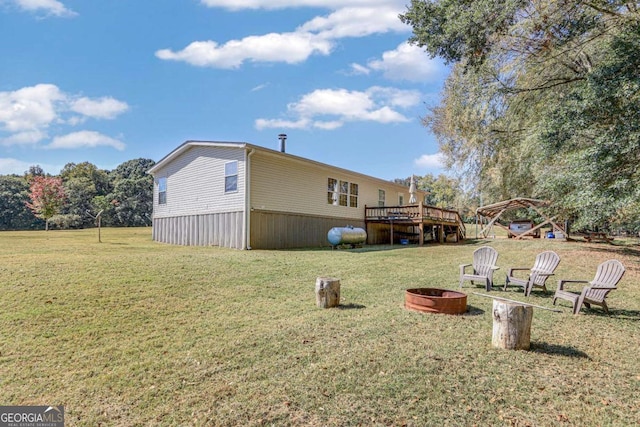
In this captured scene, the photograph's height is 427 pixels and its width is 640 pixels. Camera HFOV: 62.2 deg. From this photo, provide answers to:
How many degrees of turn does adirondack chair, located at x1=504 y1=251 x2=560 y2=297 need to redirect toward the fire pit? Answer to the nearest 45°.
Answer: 0° — it already faces it

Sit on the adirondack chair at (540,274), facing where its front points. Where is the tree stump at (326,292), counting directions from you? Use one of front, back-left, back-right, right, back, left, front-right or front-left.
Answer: front

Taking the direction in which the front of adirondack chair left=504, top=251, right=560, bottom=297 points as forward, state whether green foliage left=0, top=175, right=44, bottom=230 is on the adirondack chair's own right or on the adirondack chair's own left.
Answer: on the adirondack chair's own right

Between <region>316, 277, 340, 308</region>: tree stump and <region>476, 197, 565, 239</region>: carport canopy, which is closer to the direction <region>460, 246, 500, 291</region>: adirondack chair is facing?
the tree stump

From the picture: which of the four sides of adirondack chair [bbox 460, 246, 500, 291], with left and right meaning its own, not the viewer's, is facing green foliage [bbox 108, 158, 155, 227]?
right

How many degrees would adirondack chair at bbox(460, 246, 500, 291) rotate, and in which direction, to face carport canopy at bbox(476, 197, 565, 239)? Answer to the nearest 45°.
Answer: approximately 135° to its right

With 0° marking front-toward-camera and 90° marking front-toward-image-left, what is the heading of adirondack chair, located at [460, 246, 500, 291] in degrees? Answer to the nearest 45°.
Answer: approximately 45°

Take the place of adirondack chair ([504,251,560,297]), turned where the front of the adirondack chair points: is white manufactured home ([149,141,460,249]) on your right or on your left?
on your right

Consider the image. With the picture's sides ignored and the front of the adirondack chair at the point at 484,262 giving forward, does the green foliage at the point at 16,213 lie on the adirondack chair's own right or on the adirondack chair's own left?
on the adirondack chair's own right

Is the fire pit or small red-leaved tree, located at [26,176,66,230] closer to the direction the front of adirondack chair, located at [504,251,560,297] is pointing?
the fire pit

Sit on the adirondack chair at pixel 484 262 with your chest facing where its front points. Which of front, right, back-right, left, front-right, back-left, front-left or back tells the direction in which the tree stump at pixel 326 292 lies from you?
front

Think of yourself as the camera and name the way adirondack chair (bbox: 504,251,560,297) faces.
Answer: facing the viewer and to the left of the viewer
